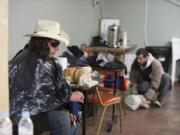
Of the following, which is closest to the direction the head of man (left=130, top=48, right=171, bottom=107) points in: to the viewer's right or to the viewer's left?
to the viewer's left

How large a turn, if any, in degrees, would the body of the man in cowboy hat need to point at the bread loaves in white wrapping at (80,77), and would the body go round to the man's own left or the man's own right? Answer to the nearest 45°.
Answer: approximately 45° to the man's own left

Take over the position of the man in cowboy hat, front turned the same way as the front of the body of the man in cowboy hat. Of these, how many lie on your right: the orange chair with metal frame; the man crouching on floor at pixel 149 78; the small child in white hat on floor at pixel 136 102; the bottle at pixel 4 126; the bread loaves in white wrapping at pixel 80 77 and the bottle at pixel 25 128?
2

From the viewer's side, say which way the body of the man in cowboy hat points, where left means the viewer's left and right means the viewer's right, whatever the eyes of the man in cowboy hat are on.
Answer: facing to the right of the viewer

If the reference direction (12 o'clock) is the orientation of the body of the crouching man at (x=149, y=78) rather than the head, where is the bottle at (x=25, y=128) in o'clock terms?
The bottle is roughly at 11 o'clock from the crouching man.

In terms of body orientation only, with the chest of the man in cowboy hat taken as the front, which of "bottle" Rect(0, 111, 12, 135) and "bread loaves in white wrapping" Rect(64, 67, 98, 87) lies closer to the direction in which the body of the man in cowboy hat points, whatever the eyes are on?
the bread loaves in white wrapping

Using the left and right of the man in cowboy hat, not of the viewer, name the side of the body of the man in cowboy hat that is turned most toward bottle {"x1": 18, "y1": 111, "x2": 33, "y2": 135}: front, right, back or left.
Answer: right

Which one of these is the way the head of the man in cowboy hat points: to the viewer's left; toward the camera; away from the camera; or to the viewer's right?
to the viewer's right

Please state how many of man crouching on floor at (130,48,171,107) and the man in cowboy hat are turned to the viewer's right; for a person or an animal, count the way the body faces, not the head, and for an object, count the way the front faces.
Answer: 1

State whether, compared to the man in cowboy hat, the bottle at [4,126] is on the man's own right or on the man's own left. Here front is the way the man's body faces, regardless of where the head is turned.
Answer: on the man's own right

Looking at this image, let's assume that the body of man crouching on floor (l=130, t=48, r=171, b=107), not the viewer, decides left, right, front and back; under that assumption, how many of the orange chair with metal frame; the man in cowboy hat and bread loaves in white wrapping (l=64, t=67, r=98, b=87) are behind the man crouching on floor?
0

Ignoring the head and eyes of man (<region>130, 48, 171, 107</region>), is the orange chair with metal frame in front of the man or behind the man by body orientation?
in front

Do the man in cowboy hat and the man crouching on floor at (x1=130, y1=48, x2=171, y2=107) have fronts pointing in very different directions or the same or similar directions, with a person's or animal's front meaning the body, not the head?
very different directions
